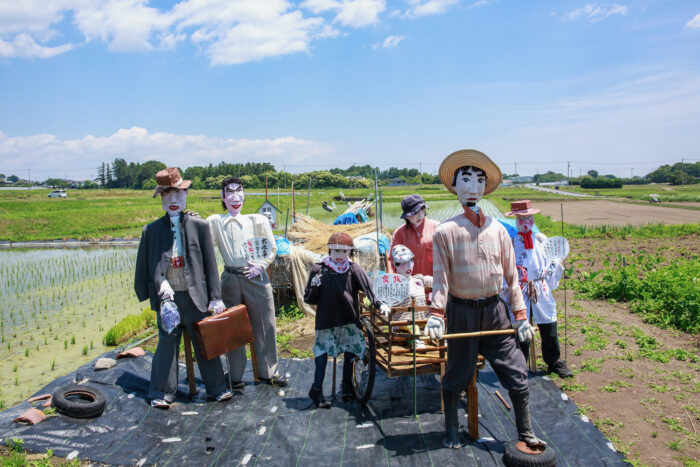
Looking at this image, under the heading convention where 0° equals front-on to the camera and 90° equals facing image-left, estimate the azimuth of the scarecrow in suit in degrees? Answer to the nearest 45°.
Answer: approximately 0°

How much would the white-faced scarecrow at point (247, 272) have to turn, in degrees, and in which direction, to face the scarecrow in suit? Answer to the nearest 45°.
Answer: approximately 45° to its right

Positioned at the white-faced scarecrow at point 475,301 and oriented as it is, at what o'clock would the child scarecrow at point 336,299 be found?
The child scarecrow is roughly at 4 o'clock from the white-faced scarecrow.

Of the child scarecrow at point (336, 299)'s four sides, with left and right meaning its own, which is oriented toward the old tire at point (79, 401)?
right

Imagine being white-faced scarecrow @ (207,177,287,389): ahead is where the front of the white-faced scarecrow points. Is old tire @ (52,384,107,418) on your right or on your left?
on your right

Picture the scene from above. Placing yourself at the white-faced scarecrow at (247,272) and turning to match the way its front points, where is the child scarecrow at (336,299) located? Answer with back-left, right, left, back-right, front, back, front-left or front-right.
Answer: front-left

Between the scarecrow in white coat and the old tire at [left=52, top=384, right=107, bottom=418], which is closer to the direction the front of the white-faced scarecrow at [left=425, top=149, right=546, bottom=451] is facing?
the old tire
